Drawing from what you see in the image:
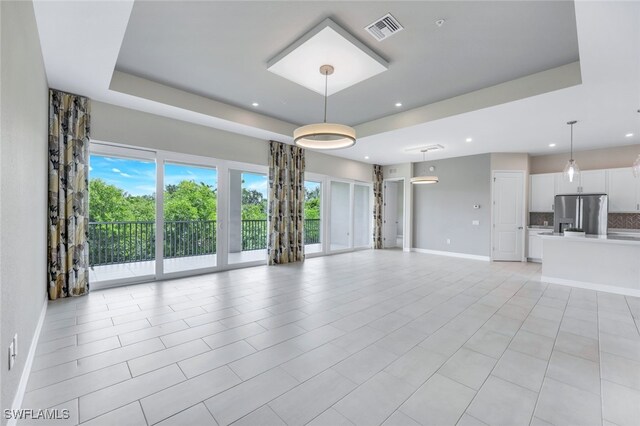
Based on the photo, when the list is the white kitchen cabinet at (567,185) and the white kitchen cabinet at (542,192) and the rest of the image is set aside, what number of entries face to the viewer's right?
0

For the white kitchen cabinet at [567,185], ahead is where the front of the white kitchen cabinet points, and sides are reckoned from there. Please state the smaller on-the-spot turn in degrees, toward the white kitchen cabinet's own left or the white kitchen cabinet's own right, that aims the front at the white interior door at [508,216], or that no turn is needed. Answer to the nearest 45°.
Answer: approximately 90° to the white kitchen cabinet's own right

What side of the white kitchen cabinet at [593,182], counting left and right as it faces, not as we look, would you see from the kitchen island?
front

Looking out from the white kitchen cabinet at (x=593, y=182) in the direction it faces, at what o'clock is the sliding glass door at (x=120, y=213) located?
The sliding glass door is roughly at 1 o'clock from the white kitchen cabinet.

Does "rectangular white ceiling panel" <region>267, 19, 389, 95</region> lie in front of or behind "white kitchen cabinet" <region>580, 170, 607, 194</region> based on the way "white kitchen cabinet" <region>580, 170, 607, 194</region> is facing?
in front

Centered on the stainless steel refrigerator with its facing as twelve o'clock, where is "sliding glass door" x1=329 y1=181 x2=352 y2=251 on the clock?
The sliding glass door is roughly at 2 o'clock from the stainless steel refrigerator.

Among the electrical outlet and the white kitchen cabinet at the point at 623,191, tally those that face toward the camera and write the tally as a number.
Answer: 1

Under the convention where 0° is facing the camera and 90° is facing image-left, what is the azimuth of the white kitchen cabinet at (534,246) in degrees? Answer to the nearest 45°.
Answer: approximately 0°

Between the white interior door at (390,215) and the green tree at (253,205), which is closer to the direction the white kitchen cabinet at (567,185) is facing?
the green tree

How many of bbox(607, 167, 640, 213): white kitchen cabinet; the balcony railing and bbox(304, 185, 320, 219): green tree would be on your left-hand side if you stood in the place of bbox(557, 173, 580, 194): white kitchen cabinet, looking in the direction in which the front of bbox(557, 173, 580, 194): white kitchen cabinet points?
1

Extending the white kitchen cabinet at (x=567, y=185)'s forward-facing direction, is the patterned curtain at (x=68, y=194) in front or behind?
in front

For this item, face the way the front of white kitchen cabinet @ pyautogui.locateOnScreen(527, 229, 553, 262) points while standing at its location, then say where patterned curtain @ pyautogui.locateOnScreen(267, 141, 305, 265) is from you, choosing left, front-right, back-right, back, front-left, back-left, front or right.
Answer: front-right

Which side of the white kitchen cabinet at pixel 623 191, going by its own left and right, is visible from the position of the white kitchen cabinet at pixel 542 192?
right
